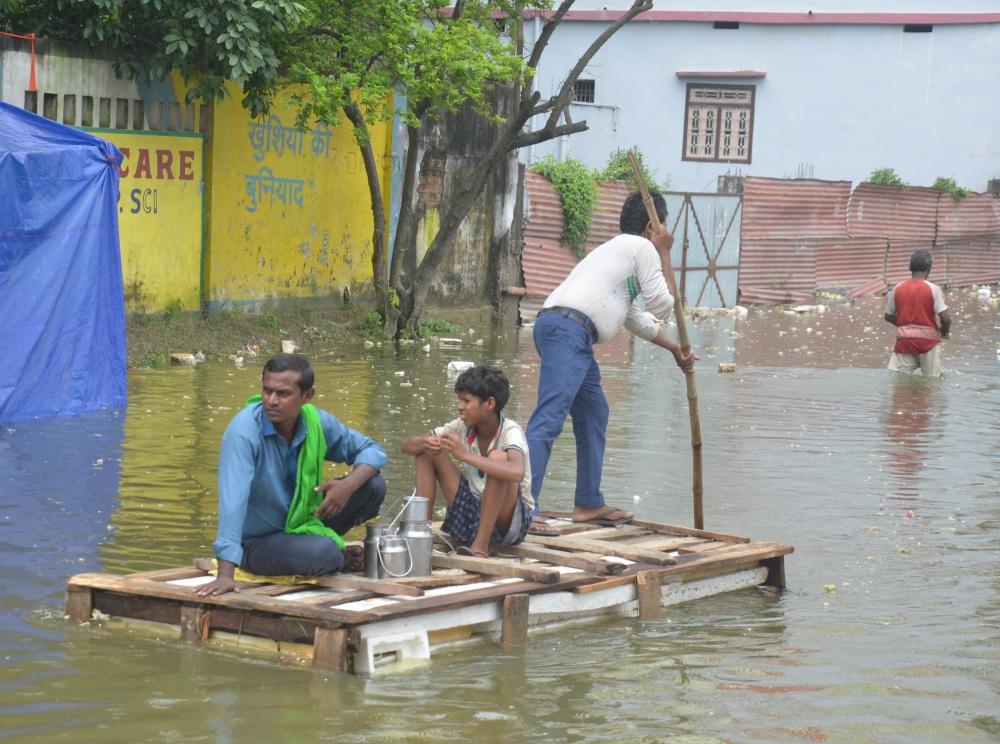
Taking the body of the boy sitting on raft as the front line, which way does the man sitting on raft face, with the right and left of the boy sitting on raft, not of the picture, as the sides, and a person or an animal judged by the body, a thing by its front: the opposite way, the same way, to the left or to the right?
to the left

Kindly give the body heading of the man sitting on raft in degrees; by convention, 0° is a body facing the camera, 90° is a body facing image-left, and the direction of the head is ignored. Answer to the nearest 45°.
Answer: approximately 315°

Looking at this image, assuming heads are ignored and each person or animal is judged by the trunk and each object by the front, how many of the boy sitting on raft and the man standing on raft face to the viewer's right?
1

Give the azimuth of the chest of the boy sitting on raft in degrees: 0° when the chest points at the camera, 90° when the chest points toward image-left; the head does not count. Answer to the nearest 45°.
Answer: approximately 45°

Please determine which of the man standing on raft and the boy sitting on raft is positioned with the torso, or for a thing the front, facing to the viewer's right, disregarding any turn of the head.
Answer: the man standing on raft

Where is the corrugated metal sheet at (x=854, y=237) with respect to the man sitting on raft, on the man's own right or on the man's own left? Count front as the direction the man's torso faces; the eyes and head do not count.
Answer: on the man's own left

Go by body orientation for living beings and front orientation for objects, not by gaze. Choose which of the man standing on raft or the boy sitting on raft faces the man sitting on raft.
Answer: the boy sitting on raft

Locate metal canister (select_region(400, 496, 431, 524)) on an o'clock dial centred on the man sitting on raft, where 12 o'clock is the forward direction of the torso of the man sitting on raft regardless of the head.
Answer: The metal canister is roughly at 10 o'clock from the man sitting on raft.

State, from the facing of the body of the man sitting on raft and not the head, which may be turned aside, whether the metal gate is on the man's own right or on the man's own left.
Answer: on the man's own left

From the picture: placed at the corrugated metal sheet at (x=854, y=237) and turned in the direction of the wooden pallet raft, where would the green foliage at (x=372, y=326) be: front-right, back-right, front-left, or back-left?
front-right

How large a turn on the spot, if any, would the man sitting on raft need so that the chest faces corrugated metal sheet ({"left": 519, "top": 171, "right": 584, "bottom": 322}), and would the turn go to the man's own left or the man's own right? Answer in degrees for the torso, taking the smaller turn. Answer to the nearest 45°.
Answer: approximately 135° to the man's own left

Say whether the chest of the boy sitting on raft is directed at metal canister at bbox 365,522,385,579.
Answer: yes

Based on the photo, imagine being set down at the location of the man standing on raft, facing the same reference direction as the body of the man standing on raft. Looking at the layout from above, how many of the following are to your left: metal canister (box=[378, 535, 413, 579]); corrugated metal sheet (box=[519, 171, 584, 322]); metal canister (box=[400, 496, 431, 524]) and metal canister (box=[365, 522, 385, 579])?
1

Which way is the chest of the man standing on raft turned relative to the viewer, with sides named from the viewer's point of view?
facing to the right of the viewer

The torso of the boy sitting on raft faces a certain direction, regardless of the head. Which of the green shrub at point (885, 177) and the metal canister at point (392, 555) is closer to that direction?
the metal canister

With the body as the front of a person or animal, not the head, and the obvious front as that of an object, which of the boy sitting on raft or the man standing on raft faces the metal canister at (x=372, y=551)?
the boy sitting on raft

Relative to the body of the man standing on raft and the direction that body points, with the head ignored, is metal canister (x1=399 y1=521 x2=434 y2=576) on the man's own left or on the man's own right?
on the man's own right

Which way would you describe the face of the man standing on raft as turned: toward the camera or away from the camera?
away from the camera
